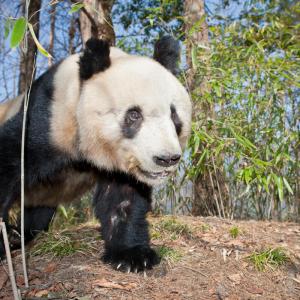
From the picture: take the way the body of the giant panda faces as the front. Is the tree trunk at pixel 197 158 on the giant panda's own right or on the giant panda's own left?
on the giant panda's own left
